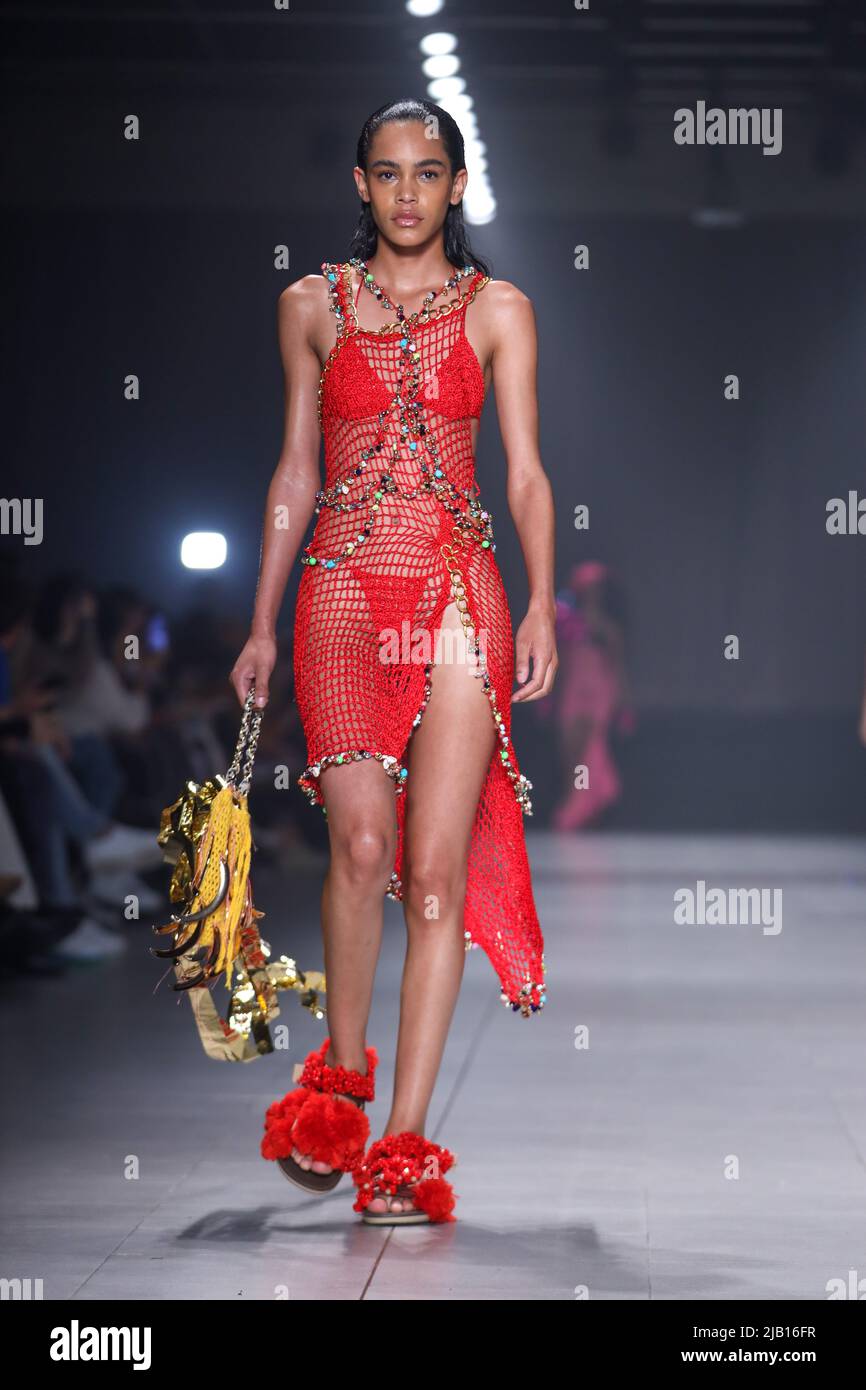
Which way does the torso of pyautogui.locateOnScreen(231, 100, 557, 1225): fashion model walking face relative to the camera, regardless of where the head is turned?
toward the camera

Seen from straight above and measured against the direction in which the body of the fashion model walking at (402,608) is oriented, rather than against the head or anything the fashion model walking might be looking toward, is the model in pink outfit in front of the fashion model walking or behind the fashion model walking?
behind

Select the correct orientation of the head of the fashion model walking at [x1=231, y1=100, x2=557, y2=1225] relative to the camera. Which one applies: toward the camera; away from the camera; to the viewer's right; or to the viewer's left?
toward the camera
